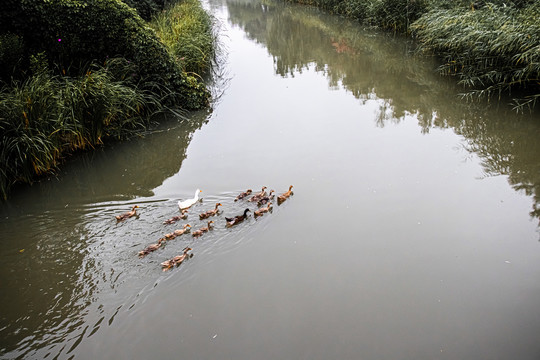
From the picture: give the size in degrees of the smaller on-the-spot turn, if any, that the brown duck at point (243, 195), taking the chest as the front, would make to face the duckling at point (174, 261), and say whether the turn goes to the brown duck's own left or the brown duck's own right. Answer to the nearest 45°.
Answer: approximately 180°

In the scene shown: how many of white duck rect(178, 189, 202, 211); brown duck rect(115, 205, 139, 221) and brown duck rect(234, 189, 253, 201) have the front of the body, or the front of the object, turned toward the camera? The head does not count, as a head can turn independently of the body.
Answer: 0

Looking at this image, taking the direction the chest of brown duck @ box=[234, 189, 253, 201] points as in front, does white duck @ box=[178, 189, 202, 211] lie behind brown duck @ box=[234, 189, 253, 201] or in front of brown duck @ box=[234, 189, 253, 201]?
behind

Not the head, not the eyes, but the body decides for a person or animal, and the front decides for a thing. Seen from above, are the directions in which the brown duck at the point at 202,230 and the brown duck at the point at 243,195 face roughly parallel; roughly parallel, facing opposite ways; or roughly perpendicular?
roughly parallel

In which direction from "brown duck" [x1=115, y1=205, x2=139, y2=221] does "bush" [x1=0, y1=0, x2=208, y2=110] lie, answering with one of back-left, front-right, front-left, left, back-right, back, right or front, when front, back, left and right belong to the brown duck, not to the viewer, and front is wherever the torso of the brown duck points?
left

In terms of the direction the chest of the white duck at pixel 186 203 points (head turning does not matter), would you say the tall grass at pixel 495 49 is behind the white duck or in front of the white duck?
in front

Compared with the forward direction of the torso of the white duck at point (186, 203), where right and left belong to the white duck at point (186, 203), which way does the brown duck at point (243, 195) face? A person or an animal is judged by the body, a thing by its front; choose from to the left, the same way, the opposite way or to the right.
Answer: the same way

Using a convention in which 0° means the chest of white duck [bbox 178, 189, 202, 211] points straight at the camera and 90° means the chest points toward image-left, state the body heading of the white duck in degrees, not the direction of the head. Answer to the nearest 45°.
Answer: approximately 225°

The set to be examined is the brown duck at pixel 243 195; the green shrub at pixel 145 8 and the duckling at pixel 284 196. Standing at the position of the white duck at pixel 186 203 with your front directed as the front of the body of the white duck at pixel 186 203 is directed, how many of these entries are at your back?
0

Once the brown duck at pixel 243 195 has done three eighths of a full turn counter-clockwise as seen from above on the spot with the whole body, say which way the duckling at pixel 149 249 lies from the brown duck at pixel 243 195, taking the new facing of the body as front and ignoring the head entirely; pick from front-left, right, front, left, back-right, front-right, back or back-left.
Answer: front-left

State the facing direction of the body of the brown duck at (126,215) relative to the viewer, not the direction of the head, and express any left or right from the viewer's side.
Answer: facing to the right of the viewer

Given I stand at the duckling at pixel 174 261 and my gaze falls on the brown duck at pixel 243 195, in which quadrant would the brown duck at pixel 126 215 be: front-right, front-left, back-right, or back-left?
front-left

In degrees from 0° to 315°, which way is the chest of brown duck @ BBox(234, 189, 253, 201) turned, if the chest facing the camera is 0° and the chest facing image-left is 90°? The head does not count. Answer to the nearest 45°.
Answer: approximately 225°

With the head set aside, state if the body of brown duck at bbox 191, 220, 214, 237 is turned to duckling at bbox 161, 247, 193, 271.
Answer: no
